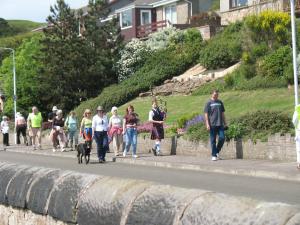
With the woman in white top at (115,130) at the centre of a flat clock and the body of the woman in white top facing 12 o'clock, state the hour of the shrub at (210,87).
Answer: The shrub is roughly at 7 o'clock from the woman in white top.

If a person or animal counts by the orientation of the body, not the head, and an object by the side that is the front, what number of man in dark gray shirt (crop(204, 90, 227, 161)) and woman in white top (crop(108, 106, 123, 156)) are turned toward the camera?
2

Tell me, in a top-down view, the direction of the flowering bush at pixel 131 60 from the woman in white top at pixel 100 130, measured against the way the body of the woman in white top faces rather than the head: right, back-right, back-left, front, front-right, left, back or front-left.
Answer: back

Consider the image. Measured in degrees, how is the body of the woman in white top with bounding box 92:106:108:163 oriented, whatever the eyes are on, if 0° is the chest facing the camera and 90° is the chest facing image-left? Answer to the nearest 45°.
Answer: approximately 0°

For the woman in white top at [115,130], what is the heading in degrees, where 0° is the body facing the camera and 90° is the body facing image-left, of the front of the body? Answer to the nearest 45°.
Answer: approximately 0°

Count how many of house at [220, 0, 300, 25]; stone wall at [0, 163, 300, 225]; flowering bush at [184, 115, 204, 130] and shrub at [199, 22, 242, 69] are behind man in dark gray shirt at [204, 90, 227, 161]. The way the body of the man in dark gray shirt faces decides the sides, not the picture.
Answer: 3

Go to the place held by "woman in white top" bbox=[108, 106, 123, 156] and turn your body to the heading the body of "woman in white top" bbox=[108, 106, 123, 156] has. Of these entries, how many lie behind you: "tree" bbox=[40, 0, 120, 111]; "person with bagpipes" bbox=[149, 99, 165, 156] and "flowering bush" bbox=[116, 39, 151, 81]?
2

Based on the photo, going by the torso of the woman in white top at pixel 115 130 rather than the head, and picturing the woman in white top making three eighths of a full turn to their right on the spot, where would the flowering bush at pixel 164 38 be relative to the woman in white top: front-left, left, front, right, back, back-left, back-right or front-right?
front-right

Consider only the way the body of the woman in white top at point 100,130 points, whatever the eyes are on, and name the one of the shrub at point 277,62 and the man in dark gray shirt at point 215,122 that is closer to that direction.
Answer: the man in dark gray shirt

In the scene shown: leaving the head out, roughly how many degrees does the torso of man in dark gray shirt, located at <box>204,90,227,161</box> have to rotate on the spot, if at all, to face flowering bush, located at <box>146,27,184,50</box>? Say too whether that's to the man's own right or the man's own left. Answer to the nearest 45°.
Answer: approximately 180°

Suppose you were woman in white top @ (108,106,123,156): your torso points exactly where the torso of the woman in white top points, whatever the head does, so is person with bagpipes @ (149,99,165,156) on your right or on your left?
on your left

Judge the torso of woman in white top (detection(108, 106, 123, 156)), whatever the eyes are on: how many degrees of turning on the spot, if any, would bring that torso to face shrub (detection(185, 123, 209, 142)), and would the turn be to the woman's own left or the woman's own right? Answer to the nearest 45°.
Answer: approximately 45° to the woman's own left
